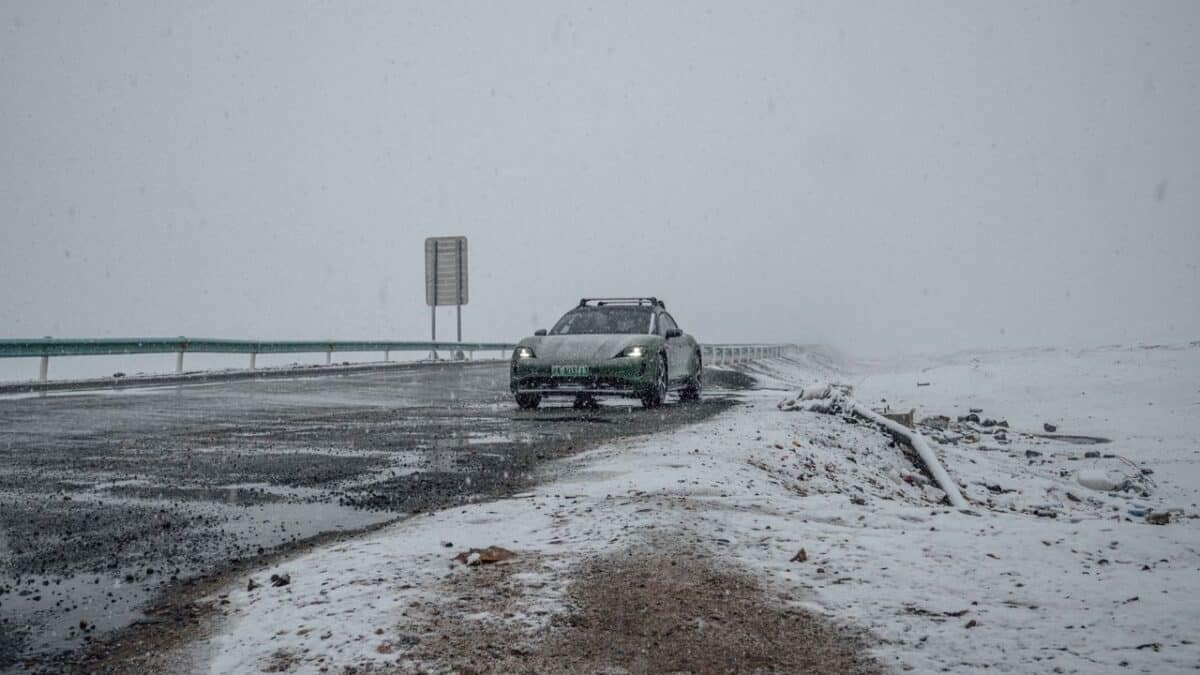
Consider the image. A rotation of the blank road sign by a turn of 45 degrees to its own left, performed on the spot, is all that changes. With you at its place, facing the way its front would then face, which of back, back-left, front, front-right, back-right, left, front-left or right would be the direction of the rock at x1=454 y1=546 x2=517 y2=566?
back-left

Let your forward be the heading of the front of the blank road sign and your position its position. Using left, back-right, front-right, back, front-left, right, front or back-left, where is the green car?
back

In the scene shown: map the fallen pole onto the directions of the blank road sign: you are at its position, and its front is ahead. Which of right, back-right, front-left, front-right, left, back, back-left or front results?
back
